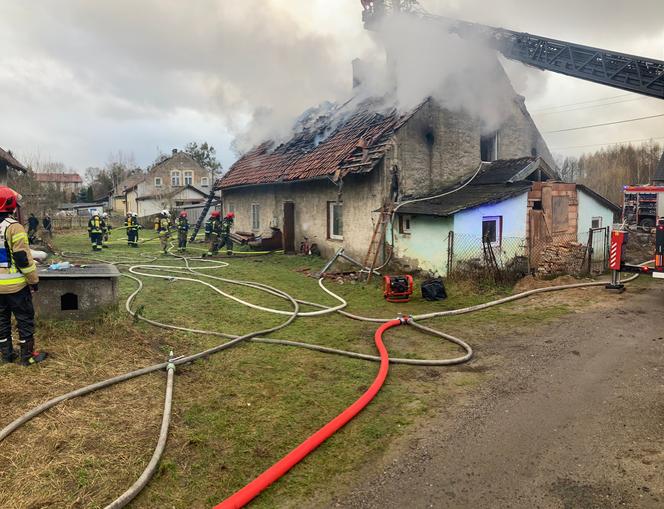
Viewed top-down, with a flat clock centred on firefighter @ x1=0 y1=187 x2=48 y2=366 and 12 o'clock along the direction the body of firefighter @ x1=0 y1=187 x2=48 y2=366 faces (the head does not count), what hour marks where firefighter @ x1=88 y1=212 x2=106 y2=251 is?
firefighter @ x1=88 y1=212 x2=106 y2=251 is roughly at 11 o'clock from firefighter @ x1=0 y1=187 x2=48 y2=366.

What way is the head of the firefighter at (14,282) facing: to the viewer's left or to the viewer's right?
to the viewer's right

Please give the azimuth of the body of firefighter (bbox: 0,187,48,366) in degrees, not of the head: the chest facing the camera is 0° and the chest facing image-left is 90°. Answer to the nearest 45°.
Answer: approximately 225°
